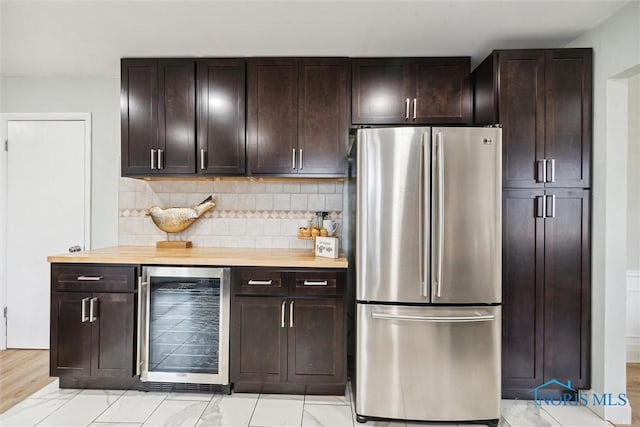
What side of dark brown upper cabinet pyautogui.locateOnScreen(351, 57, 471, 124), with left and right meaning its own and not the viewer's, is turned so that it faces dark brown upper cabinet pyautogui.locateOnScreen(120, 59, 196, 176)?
right

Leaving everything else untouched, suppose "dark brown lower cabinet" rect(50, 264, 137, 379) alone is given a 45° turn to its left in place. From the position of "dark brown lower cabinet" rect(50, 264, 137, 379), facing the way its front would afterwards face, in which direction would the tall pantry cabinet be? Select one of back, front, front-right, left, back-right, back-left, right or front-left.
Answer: front

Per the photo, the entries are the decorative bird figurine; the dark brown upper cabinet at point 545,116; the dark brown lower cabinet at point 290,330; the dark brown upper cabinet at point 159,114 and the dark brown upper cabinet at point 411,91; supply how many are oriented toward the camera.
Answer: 4

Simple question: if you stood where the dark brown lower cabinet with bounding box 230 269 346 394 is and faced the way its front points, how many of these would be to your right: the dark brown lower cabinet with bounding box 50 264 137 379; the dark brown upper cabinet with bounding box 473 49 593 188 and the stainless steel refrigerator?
1

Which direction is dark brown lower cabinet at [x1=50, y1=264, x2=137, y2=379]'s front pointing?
toward the camera

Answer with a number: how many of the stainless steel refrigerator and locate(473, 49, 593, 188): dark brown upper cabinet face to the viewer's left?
0

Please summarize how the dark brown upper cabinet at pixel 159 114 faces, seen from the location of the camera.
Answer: facing the viewer

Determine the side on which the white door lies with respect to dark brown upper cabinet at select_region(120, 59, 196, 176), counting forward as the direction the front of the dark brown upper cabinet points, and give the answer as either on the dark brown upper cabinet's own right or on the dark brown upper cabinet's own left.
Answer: on the dark brown upper cabinet's own right

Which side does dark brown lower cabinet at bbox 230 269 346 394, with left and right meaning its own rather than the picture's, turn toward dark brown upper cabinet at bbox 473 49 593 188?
left

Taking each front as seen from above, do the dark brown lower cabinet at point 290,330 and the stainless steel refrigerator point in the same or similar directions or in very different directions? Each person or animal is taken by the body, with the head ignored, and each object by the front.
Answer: same or similar directions

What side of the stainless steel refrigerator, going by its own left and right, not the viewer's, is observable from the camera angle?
front

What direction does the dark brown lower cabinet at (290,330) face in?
toward the camera

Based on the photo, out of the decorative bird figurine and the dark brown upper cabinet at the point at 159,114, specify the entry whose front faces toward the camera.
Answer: the dark brown upper cabinet

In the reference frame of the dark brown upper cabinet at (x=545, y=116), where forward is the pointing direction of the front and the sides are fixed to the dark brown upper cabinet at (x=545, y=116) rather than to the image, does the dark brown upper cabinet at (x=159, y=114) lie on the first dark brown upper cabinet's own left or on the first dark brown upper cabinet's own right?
on the first dark brown upper cabinet's own right

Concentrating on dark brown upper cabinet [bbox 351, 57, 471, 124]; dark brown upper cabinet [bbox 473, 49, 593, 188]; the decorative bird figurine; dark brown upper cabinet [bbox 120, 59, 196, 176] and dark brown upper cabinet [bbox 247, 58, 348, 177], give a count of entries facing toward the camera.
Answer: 4
